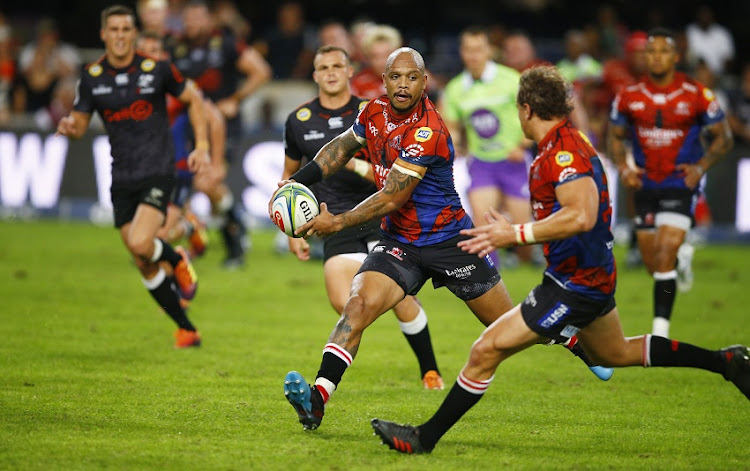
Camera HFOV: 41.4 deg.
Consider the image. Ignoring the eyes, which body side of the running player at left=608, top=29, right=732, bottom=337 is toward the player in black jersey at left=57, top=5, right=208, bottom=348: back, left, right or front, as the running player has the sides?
right

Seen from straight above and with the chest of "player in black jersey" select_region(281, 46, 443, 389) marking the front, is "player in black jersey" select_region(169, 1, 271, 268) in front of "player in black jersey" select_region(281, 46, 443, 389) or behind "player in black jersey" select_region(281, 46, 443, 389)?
behind

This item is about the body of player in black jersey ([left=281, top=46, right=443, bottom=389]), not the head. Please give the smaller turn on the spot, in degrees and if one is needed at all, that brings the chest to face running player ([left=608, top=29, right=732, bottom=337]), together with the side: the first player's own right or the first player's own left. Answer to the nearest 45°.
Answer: approximately 135° to the first player's own left

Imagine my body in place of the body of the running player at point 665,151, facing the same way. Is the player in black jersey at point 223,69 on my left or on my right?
on my right

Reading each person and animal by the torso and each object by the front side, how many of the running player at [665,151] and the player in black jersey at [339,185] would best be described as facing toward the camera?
2

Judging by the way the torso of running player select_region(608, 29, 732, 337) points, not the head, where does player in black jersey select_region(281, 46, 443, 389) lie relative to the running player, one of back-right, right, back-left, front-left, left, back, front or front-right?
front-right

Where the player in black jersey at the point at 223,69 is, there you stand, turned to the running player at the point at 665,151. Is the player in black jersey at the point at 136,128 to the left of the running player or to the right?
right

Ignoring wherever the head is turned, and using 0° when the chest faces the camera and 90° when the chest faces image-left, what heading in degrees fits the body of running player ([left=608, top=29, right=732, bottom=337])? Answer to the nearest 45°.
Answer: approximately 0°
